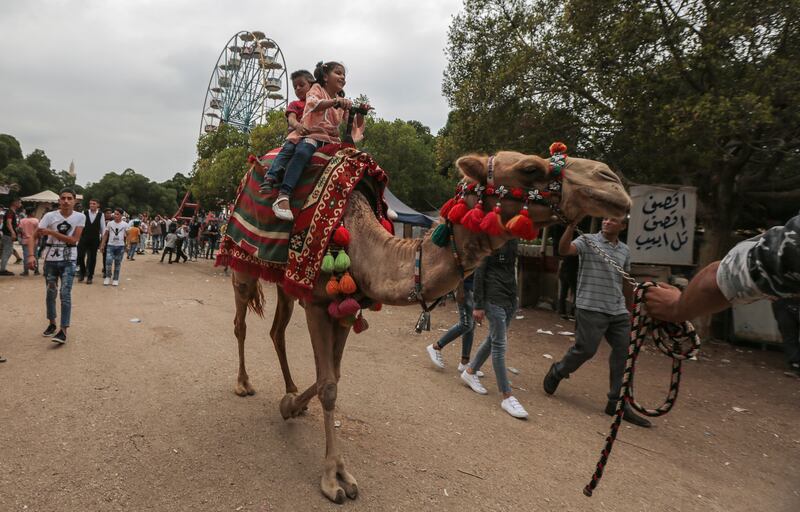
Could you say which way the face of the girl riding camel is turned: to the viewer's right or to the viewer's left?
to the viewer's right

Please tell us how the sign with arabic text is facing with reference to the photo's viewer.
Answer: facing the viewer

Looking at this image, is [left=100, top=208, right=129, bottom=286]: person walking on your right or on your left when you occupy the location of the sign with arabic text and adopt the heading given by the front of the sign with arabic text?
on your right

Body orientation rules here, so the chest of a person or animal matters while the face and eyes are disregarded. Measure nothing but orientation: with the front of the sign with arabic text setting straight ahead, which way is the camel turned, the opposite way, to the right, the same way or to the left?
to the left

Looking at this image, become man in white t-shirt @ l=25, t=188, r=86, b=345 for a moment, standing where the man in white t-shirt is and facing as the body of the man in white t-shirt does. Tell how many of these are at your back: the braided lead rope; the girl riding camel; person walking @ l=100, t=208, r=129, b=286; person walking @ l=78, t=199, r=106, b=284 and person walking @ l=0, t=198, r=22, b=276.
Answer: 3

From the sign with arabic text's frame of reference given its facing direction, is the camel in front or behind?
in front

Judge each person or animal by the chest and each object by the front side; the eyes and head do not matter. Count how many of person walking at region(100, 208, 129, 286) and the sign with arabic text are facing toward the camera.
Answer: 2

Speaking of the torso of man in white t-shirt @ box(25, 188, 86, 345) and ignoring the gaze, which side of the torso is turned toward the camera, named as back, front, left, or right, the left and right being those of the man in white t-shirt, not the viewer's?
front

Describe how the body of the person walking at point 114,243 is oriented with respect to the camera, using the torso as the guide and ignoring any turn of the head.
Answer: toward the camera

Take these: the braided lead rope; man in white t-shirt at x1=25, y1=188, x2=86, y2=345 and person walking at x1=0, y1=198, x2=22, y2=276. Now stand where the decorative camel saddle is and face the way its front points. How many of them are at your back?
2

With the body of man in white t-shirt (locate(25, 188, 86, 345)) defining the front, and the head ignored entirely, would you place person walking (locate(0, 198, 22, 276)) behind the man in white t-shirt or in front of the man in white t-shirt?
behind

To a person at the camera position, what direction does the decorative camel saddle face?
facing the viewer and to the right of the viewer

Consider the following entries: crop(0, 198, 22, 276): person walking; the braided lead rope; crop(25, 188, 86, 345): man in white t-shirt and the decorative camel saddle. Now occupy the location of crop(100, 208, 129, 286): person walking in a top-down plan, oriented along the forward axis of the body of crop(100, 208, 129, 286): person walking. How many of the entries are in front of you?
3
